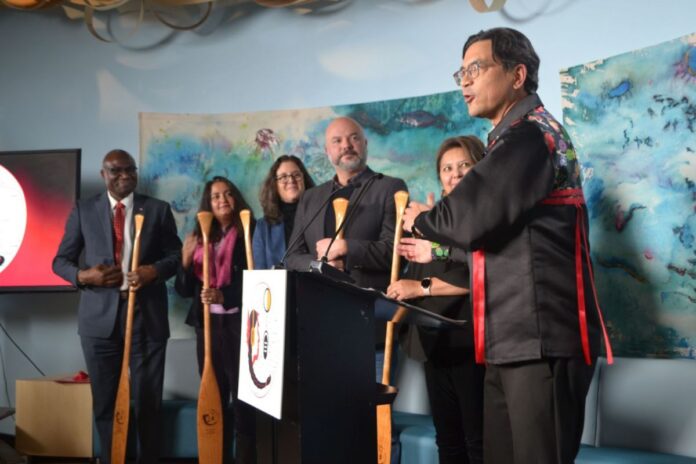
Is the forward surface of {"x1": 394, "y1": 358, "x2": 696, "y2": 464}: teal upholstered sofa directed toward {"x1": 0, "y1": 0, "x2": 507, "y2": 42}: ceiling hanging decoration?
no

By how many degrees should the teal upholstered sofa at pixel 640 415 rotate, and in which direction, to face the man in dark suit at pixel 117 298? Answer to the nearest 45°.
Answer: approximately 90° to its right

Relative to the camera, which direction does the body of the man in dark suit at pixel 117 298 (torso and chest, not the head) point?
toward the camera

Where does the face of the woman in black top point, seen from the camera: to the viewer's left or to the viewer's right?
to the viewer's right

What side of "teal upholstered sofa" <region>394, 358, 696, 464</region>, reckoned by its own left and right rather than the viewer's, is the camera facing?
front

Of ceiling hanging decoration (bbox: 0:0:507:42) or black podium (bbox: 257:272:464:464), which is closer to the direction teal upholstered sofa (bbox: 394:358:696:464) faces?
the black podium

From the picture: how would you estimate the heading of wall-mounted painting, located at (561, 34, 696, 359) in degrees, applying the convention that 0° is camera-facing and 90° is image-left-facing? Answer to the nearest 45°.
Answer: approximately 45°

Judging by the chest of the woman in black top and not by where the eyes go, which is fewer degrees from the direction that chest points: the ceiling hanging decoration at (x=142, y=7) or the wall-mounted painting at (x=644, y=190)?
the ceiling hanging decoration

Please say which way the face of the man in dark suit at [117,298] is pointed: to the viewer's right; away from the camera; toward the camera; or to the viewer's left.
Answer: toward the camera

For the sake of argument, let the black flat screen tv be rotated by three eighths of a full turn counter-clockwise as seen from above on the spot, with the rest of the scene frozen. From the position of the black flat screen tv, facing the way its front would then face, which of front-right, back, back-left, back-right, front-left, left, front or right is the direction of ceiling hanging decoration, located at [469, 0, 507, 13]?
right
